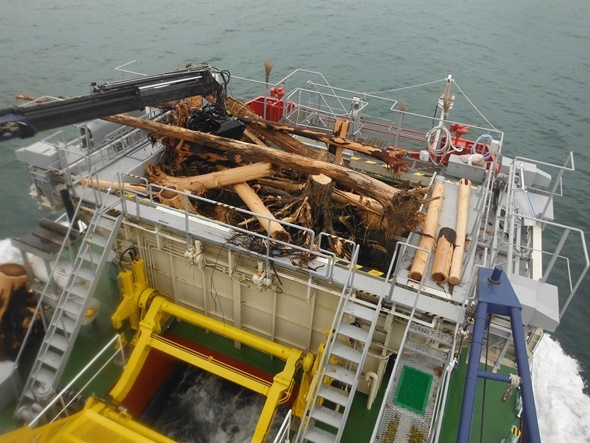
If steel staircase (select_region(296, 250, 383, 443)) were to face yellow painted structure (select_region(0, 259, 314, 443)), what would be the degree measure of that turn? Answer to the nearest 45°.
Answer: approximately 45° to its right

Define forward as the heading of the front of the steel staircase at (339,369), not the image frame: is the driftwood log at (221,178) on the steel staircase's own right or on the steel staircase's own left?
on the steel staircase's own right

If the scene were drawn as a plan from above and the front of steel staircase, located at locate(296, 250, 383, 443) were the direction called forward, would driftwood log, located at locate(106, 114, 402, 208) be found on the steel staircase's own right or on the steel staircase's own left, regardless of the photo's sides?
on the steel staircase's own right

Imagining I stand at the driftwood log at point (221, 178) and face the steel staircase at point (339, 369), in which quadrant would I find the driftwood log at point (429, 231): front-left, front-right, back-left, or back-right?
front-left

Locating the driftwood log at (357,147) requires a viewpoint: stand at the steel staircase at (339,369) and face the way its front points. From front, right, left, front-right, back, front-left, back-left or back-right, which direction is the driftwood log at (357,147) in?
back-right

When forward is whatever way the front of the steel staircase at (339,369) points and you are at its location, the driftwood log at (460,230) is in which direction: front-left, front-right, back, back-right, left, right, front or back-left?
back

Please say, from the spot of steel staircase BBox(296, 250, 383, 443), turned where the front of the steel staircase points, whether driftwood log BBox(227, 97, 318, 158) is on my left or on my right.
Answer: on my right
